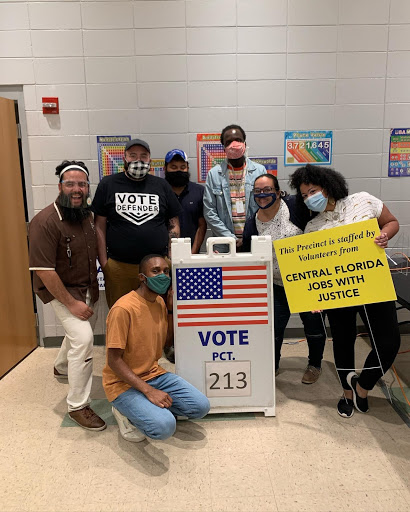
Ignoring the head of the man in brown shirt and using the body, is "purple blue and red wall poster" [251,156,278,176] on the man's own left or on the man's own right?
on the man's own left

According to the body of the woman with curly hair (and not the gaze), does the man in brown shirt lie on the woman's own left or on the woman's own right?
on the woman's own right

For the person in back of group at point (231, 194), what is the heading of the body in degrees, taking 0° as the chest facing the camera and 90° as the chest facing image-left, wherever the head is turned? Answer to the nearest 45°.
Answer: approximately 0°
